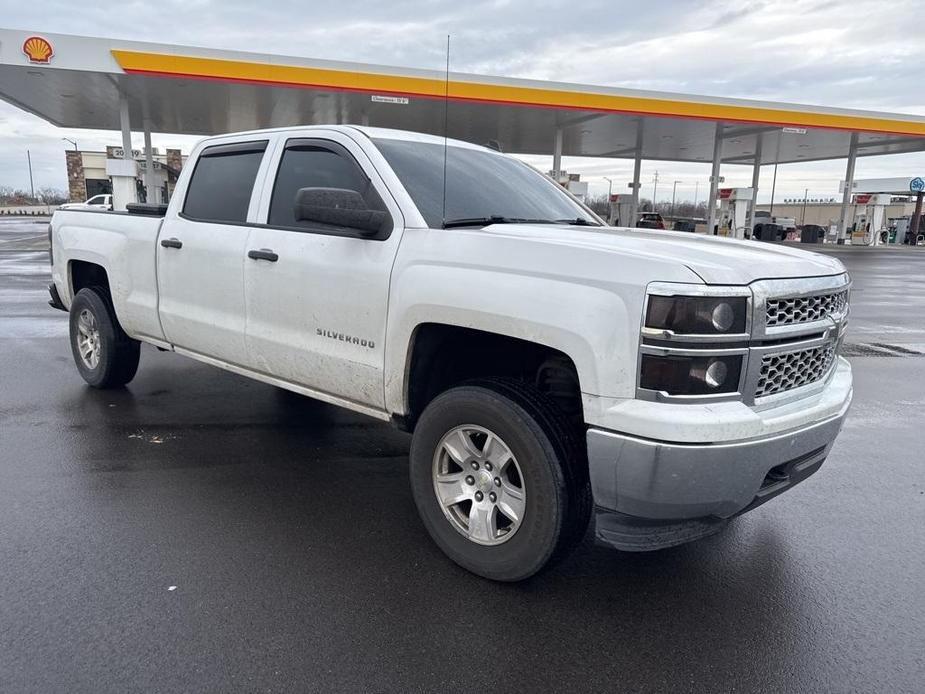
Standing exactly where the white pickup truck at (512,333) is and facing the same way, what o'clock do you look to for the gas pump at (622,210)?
The gas pump is roughly at 8 o'clock from the white pickup truck.

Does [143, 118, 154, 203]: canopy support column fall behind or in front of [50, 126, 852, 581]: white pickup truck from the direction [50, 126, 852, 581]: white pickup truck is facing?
behind

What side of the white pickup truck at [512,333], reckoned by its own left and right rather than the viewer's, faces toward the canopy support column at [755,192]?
left

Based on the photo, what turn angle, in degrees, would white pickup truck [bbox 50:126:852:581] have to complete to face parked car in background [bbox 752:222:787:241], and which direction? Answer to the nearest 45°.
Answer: approximately 90° to its left
